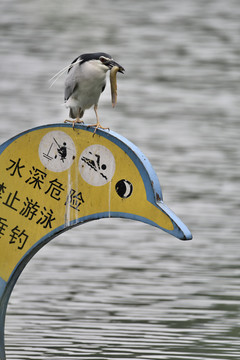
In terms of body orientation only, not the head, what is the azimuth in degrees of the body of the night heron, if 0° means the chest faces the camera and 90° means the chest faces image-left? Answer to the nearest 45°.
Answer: approximately 315°
